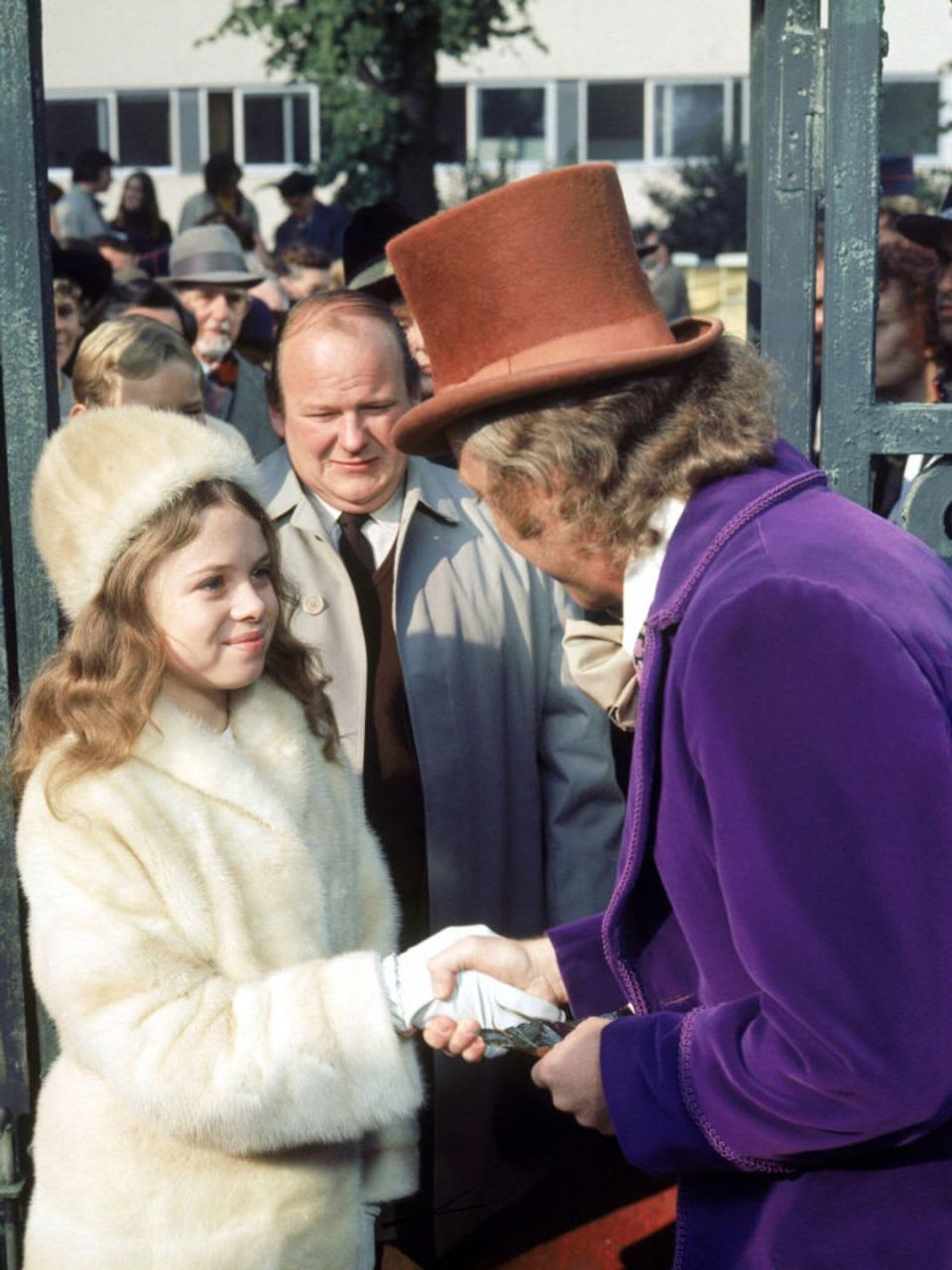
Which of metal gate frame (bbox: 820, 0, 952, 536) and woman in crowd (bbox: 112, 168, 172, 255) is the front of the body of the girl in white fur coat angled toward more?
the metal gate frame

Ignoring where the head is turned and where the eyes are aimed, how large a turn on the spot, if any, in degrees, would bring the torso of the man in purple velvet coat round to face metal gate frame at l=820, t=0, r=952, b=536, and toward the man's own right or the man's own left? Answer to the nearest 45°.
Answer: approximately 90° to the man's own right

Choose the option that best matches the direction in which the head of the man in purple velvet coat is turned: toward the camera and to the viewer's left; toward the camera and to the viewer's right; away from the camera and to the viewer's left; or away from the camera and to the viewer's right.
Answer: away from the camera and to the viewer's left

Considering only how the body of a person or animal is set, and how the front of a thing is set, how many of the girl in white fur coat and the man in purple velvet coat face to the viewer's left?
1

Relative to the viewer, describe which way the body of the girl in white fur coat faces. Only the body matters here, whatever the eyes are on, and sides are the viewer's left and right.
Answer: facing the viewer and to the right of the viewer

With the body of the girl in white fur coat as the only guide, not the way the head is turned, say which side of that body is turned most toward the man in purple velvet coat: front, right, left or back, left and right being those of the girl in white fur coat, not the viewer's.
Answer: front

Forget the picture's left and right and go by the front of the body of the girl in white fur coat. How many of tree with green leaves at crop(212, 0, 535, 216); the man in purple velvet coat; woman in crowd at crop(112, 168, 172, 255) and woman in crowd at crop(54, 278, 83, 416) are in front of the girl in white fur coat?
1

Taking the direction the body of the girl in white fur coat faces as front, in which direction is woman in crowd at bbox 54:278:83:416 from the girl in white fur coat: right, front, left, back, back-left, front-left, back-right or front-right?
back-left

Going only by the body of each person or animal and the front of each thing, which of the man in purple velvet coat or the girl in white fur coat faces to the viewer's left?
the man in purple velvet coat

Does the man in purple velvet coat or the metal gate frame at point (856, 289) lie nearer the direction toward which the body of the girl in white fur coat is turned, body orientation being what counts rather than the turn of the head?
the man in purple velvet coat

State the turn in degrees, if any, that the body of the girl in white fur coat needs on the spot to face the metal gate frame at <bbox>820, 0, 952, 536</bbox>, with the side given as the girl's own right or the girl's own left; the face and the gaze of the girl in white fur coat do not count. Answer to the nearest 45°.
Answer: approximately 45° to the girl's own left

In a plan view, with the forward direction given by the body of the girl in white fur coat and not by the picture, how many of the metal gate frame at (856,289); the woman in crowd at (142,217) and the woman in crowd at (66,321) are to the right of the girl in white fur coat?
0

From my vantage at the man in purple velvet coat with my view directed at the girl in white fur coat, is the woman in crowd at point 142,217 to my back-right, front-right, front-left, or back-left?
front-right

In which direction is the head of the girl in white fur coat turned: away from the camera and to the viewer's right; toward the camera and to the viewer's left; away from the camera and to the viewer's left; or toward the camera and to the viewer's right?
toward the camera and to the viewer's right

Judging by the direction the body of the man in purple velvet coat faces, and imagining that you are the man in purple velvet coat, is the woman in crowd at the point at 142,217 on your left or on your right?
on your right

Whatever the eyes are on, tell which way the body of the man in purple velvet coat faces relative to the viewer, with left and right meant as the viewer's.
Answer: facing to the left of the viewer

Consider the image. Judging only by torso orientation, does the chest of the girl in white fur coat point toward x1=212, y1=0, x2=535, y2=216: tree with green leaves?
no
